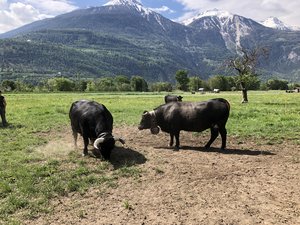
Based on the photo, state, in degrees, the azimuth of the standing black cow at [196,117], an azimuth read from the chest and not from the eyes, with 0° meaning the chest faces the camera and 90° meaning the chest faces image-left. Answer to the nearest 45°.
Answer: approximately 90°

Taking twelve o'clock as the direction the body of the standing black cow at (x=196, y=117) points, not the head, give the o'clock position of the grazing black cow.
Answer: The grazing black cow is roughly at 11 o'clock from the standing black cow.

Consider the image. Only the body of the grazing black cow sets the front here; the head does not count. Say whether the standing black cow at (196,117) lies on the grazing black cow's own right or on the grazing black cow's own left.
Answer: on the grazing black cow's own left

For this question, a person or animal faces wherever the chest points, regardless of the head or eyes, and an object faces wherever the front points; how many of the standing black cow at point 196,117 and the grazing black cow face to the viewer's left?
1

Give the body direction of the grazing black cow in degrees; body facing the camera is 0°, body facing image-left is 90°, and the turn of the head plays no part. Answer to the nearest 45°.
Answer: approximately 315°
